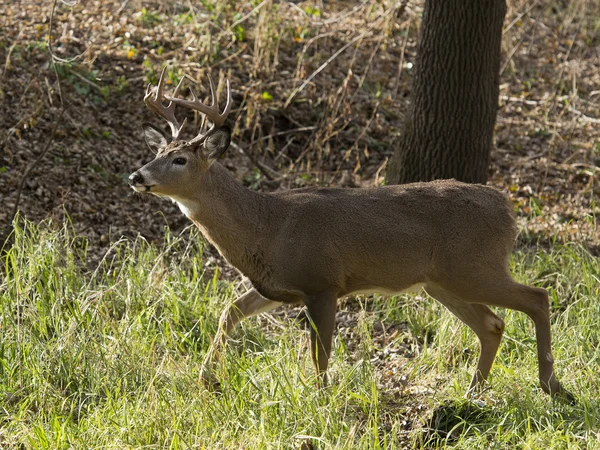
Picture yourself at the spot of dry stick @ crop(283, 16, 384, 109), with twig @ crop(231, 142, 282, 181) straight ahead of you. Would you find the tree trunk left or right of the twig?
left

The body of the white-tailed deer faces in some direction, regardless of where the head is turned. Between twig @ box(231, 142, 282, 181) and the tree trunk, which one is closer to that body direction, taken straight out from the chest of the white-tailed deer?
the twig

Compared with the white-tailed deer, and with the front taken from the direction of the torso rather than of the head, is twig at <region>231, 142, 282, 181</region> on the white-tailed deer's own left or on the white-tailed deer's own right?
on the white-tailed deer's own right

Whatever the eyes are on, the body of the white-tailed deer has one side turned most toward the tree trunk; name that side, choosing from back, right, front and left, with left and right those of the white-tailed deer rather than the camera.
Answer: right

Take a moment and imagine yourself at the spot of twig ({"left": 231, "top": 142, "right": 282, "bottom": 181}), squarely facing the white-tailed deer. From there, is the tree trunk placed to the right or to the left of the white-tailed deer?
left

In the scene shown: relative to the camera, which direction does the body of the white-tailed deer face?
to the viewer's left

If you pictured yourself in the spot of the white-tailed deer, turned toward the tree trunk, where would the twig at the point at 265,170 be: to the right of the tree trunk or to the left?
left
